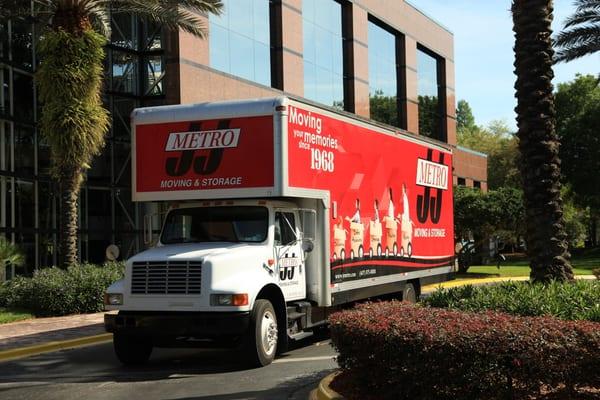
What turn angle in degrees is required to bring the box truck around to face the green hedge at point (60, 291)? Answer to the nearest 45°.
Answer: approximately 90° to its right

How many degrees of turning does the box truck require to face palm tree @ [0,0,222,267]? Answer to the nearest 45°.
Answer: approximately 90° to its right

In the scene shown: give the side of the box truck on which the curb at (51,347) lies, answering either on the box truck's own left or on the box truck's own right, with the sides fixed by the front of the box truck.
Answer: on the box truck's own right

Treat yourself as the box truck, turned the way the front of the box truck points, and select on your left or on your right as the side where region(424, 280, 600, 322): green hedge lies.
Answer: on your left

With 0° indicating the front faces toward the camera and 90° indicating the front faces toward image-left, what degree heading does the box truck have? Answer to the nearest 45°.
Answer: approximately 45°

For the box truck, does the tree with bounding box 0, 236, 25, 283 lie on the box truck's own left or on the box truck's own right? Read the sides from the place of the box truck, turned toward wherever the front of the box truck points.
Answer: on the box truck's own right
